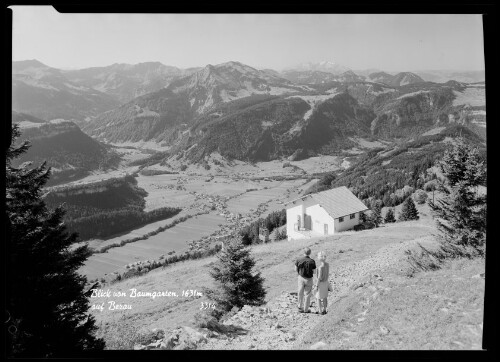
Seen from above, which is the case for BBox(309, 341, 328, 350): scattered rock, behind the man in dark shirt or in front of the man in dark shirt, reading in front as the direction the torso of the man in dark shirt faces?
behind

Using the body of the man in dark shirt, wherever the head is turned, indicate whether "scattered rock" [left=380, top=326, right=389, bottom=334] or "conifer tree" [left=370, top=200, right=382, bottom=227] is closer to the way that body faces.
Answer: the conifer tree

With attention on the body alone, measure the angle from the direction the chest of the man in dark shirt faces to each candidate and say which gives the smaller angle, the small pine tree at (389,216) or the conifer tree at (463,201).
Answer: the small pine tree

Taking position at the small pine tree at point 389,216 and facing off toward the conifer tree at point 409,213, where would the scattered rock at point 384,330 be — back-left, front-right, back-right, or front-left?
back-right

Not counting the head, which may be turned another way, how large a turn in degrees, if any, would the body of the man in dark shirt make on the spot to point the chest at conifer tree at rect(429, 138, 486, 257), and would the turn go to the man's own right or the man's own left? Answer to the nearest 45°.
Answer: approximately 45° to the man's own right

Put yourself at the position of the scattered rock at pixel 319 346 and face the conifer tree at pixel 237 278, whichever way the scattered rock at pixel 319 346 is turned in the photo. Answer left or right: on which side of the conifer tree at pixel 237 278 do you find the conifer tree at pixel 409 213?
right

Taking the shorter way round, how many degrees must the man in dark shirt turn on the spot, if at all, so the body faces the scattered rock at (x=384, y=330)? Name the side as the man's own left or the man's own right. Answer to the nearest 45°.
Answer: approximately 135° to the man's own right

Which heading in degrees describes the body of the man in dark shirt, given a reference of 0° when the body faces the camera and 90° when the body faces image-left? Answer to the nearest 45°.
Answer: approximately 180°

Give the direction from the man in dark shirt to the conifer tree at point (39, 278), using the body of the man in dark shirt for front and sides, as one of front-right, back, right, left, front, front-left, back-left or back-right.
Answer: left

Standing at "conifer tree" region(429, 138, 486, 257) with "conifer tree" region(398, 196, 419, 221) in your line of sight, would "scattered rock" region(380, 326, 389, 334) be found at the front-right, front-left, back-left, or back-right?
back-left

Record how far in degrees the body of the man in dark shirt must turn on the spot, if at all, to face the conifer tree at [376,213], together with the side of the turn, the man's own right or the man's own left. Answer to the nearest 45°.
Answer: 0° — they already face it
